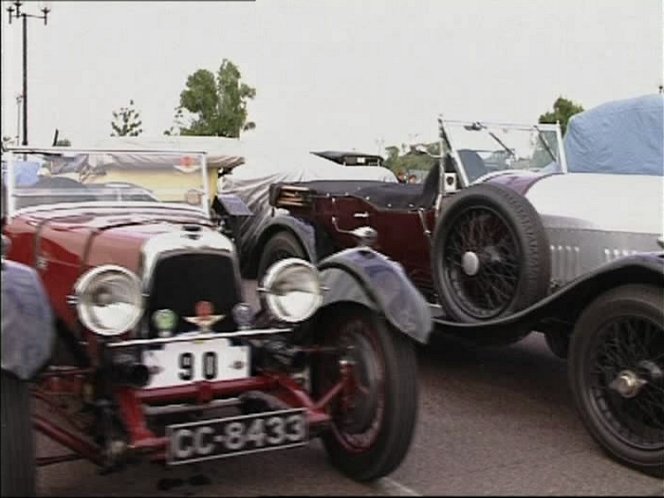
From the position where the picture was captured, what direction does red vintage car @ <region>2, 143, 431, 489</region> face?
facing the viewer and to the right of the viewer

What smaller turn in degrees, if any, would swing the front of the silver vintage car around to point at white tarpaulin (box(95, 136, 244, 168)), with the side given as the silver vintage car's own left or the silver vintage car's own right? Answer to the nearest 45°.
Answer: approximately 180°

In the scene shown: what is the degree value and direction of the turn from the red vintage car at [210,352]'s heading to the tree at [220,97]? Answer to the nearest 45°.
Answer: approximately 135° to its left

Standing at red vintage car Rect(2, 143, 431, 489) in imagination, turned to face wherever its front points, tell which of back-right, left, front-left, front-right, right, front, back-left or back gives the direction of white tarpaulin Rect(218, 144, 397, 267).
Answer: back-left

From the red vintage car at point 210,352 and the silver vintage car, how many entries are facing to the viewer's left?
0

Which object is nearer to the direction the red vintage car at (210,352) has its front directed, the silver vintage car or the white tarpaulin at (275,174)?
the silver vintage car

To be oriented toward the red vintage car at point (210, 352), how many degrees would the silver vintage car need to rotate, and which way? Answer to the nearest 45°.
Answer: approximately 90° to its right
